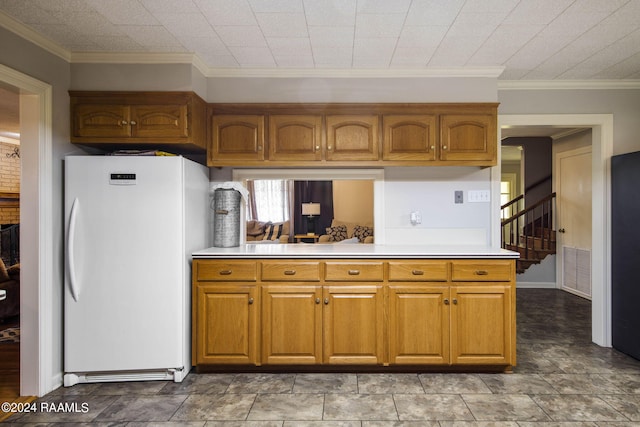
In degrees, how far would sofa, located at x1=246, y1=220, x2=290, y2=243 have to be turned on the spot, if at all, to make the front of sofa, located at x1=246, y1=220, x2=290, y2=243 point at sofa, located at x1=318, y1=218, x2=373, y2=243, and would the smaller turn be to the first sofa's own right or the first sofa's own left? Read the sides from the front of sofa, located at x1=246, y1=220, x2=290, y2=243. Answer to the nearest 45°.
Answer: approximately 90° to the first sofa's own left

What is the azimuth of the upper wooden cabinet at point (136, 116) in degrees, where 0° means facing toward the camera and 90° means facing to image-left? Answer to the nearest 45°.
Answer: approximately 0°

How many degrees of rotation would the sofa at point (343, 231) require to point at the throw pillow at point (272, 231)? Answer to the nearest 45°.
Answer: approximately 90° to its right

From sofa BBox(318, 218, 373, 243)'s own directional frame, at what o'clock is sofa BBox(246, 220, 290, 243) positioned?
sofa BBox(246, 220, 290, 243) is roughly at 3 o'clock from sofa BBox(318, 218, 373, 243).

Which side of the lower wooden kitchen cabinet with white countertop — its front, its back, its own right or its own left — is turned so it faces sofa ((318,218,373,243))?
back

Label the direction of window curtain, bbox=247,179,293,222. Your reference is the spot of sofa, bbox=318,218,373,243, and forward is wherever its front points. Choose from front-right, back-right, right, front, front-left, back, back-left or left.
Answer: right

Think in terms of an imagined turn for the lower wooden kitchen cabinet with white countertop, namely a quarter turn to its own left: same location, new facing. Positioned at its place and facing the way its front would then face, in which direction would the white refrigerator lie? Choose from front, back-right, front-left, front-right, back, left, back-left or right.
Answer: back

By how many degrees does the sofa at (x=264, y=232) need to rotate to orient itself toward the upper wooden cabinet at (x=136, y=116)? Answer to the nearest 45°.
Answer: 0° — it already faces it
